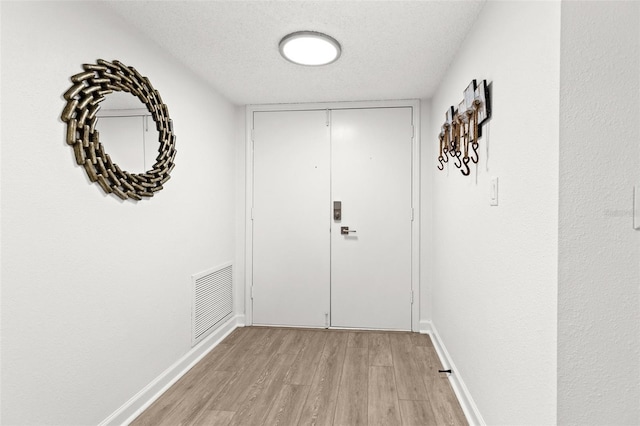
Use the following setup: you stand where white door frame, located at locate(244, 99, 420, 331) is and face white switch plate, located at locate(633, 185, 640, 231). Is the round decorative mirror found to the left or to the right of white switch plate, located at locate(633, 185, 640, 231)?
right

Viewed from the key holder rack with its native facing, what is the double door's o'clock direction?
The double door is roughly at 3 o'clock from the key holder rack.

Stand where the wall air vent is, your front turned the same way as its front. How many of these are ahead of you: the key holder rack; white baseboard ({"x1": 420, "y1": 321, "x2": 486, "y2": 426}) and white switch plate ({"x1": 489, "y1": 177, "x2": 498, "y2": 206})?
3

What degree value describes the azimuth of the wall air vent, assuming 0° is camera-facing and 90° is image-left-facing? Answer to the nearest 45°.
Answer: approximately 315°

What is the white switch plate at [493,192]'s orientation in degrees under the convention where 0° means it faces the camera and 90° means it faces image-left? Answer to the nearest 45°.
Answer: approximately 45°

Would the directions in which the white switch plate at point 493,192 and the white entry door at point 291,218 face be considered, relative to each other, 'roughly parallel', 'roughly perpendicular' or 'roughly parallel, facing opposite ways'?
roughly perpendicular

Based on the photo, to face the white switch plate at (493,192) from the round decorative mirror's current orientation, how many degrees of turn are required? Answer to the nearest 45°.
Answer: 0° — it already faces it

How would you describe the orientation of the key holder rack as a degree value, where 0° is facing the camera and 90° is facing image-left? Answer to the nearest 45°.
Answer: approximately 45°

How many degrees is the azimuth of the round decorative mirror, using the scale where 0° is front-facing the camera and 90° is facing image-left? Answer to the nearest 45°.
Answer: approximately 315°
